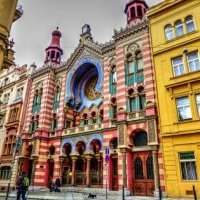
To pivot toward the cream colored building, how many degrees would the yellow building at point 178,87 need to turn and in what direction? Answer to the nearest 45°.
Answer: approximately 45° to its right

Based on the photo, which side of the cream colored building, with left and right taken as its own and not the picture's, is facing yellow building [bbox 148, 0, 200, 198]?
left

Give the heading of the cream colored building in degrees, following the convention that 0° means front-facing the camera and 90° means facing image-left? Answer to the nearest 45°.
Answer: approximately 45°

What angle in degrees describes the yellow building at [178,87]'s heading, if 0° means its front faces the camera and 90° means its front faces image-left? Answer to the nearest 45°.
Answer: approximately 45°
